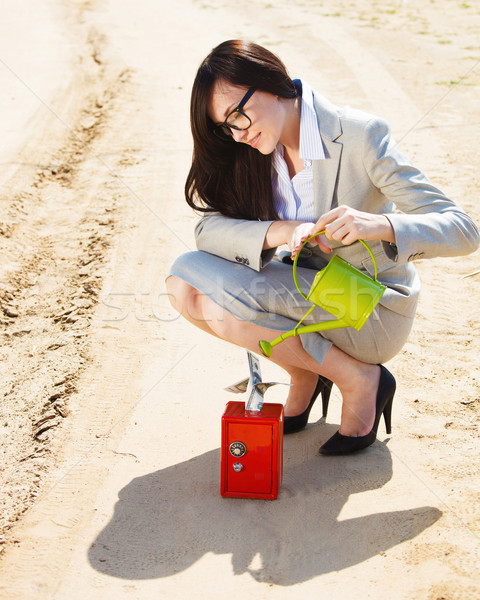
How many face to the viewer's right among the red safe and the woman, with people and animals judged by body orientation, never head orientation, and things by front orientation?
0

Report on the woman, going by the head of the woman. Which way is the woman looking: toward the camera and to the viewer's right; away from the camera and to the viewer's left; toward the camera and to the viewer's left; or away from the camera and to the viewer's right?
toward the camera and to the viewer's left

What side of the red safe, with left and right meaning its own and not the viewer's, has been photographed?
front

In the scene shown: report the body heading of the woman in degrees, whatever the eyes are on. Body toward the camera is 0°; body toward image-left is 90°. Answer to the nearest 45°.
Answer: approximately 45°
